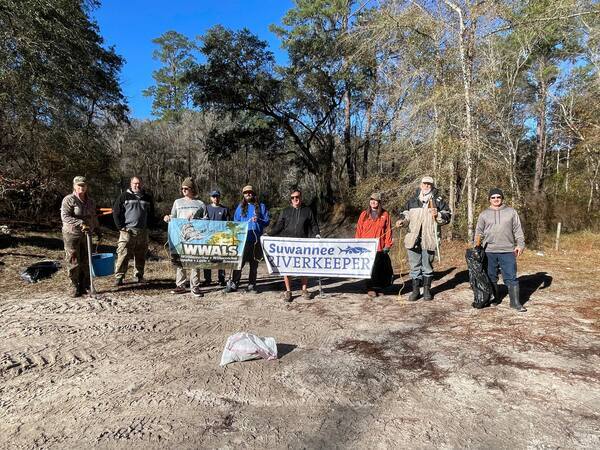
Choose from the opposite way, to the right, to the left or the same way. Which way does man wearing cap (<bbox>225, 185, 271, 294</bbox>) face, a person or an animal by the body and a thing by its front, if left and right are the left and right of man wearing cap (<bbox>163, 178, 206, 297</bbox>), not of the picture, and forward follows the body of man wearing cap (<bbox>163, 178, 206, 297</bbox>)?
the same way

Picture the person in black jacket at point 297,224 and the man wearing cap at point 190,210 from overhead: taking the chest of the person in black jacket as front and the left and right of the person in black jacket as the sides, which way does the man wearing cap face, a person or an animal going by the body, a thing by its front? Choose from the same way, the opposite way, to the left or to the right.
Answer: the same way

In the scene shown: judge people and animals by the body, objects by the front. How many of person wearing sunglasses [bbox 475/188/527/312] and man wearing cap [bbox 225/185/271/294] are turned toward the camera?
2

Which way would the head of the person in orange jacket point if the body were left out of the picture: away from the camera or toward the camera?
toward the camera

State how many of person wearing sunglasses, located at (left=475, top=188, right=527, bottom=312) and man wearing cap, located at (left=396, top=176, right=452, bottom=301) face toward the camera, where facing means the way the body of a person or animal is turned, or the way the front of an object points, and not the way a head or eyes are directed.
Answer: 2

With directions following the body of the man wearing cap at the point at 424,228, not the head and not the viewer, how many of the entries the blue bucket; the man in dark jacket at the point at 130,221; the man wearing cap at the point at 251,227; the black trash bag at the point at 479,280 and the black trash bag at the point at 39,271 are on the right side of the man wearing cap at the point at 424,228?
4

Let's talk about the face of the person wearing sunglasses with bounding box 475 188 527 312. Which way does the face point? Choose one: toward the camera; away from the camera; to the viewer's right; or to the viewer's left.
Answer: toward the camera

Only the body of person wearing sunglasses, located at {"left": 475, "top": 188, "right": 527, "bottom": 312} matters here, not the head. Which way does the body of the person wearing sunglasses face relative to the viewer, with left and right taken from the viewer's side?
facing the viewer

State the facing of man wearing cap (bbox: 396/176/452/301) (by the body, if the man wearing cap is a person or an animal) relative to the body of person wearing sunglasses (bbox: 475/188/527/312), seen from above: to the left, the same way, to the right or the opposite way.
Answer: the same way

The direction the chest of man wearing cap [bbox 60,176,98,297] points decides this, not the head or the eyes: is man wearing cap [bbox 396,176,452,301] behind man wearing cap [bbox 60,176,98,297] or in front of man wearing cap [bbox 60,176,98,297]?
in front

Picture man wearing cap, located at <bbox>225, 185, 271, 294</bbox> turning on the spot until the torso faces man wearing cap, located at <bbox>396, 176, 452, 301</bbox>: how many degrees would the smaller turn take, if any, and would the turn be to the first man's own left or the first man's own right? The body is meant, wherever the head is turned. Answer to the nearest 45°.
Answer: approximately 90° to the first man's own left

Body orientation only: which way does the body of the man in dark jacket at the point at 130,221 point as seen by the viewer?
toward the camera

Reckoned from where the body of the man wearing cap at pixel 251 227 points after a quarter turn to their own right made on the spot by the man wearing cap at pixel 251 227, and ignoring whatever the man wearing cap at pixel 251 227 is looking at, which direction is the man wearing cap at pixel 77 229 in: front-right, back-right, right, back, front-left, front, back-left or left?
front

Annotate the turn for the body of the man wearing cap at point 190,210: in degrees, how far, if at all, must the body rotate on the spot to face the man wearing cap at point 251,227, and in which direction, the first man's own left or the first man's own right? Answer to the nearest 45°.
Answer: approximately 90° to the first man's own left

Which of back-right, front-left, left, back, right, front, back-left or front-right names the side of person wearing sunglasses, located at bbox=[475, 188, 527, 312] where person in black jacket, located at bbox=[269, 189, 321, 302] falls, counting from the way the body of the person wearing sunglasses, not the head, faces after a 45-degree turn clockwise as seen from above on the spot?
front-right

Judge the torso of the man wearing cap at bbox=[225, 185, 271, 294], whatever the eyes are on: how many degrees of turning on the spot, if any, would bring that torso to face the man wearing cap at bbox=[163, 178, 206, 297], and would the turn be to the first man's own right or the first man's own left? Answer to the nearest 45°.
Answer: approximately 90° to the first man's own right

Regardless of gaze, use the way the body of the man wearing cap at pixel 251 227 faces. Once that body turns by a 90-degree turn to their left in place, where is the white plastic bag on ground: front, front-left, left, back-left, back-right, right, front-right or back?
right

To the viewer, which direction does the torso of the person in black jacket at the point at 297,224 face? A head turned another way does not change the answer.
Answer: toward the camera
